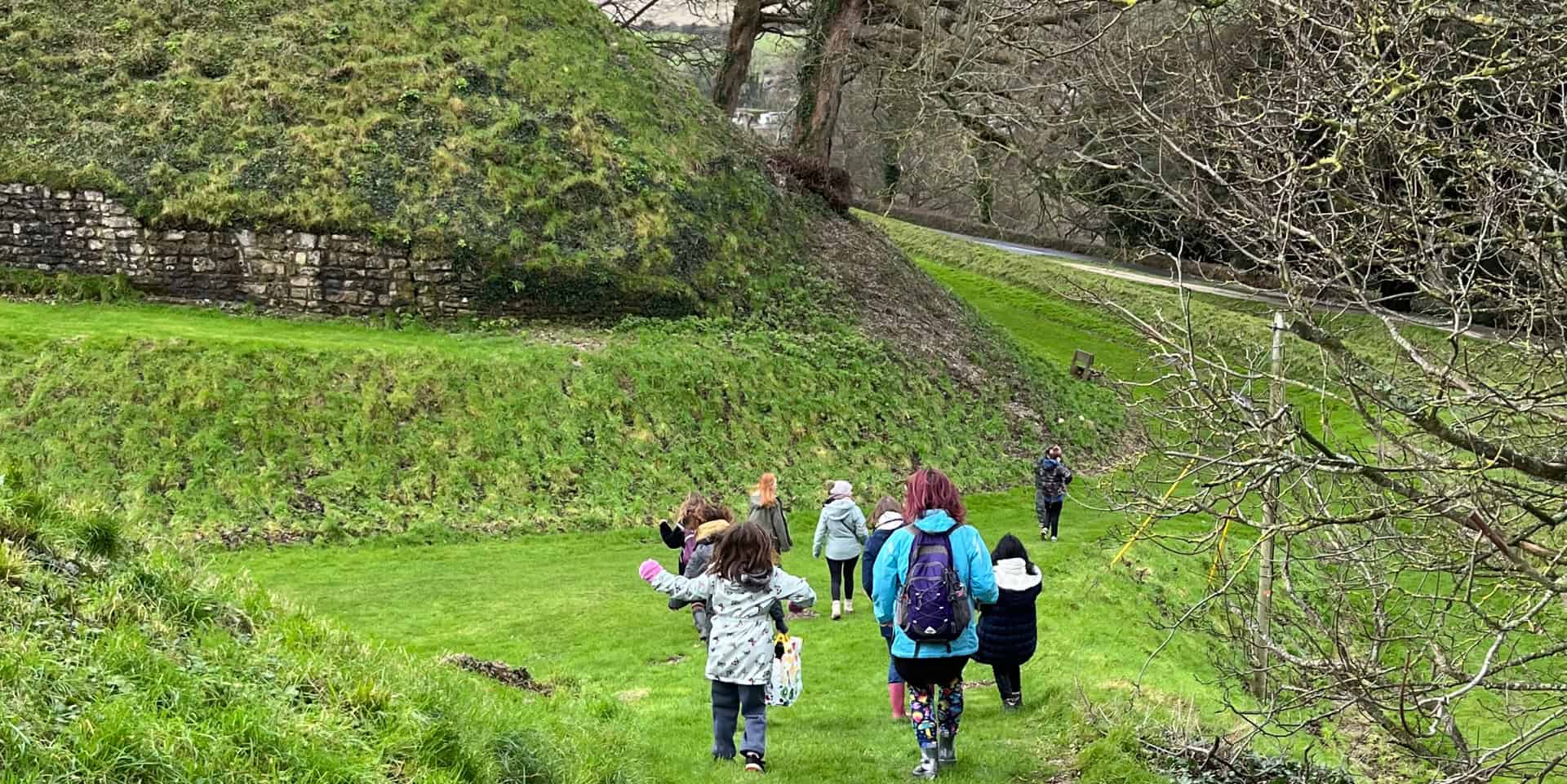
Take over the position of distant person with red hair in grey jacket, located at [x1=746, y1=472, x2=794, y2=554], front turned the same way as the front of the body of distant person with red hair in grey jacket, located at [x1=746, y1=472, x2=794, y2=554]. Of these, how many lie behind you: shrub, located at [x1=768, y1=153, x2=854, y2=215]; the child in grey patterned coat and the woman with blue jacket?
2

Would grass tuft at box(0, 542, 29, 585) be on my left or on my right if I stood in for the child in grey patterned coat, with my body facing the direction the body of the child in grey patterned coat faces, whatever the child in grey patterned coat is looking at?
on my left

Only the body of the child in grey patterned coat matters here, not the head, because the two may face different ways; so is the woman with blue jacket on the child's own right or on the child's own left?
on the child's own right

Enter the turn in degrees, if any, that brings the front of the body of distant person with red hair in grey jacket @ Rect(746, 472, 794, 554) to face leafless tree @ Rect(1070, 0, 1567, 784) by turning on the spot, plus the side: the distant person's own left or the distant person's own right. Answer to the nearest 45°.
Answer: approximately 135° to the distant person's own right

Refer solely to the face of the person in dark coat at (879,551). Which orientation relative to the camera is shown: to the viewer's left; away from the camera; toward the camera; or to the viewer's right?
away from the camera

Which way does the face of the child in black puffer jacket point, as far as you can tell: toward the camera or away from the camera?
away from the camera

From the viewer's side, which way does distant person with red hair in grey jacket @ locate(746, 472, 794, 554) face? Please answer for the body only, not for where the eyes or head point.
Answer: away from the camera

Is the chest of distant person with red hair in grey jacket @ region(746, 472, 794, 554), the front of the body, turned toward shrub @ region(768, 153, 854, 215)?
yes

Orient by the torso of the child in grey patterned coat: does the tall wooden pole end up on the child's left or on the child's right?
on the child's right

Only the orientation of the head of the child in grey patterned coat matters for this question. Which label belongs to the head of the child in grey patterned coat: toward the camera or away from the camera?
away from the camera

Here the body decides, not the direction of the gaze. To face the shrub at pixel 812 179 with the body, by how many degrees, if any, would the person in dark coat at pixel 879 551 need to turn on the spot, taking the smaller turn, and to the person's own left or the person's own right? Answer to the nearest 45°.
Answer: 0° — they already face it

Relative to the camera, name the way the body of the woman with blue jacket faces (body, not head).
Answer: away from the camera

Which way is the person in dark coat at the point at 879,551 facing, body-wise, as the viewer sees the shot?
away from the camera
